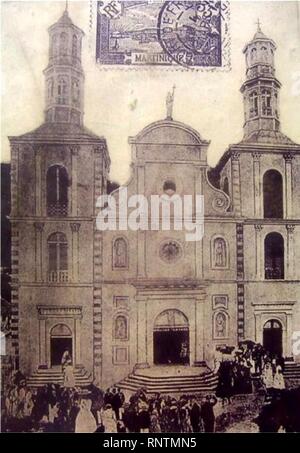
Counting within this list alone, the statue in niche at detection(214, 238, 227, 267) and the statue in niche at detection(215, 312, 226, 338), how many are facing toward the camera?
2

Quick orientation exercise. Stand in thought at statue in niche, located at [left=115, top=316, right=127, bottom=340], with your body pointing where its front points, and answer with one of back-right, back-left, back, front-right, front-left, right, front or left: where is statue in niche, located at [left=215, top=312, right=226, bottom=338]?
left

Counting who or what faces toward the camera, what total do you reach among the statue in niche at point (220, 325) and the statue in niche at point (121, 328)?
2

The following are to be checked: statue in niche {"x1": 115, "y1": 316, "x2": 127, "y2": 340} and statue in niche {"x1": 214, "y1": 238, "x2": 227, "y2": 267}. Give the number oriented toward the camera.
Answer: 2

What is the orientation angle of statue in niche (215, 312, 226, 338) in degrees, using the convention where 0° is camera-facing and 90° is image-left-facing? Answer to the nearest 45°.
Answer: approximately 0°

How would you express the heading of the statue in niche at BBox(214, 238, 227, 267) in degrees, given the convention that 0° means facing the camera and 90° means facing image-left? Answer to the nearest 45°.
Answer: approximately 0°
